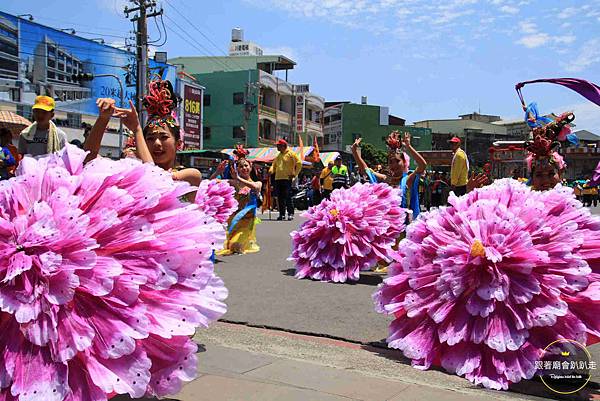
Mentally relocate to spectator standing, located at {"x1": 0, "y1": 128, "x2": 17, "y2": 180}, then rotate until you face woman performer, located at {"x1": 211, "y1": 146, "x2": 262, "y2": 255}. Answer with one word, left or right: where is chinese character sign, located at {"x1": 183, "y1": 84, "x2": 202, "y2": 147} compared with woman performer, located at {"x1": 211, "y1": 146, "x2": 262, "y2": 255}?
left

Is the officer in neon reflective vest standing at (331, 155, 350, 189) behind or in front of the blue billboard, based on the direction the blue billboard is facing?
in front

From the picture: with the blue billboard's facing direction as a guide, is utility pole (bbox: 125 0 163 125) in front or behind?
in front

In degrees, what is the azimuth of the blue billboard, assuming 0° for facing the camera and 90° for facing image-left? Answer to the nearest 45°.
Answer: approximately 315°

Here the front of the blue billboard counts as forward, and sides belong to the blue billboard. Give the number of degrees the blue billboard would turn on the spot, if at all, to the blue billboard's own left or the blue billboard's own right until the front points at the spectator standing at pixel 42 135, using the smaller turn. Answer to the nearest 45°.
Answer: approximately 45° to the blue billboard's own right

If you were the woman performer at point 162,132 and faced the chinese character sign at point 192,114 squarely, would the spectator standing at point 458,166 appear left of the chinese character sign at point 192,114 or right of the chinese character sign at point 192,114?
right

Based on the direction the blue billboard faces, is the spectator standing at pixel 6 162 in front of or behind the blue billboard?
in front

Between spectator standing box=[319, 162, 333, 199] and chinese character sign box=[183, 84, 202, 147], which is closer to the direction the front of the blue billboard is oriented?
the spectator standing

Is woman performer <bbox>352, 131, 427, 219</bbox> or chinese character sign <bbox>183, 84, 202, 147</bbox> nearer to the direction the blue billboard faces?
the woman performer

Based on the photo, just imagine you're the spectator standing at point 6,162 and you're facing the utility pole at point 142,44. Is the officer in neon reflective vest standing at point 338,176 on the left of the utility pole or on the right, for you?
right

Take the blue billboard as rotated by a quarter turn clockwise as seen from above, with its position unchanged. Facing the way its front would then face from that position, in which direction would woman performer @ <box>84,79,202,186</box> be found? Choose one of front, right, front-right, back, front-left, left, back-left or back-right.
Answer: front-left

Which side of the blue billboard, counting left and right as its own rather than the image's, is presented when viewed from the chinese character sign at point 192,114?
left

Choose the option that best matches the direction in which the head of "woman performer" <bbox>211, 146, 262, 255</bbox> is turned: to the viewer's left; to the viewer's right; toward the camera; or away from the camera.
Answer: toward the camera
